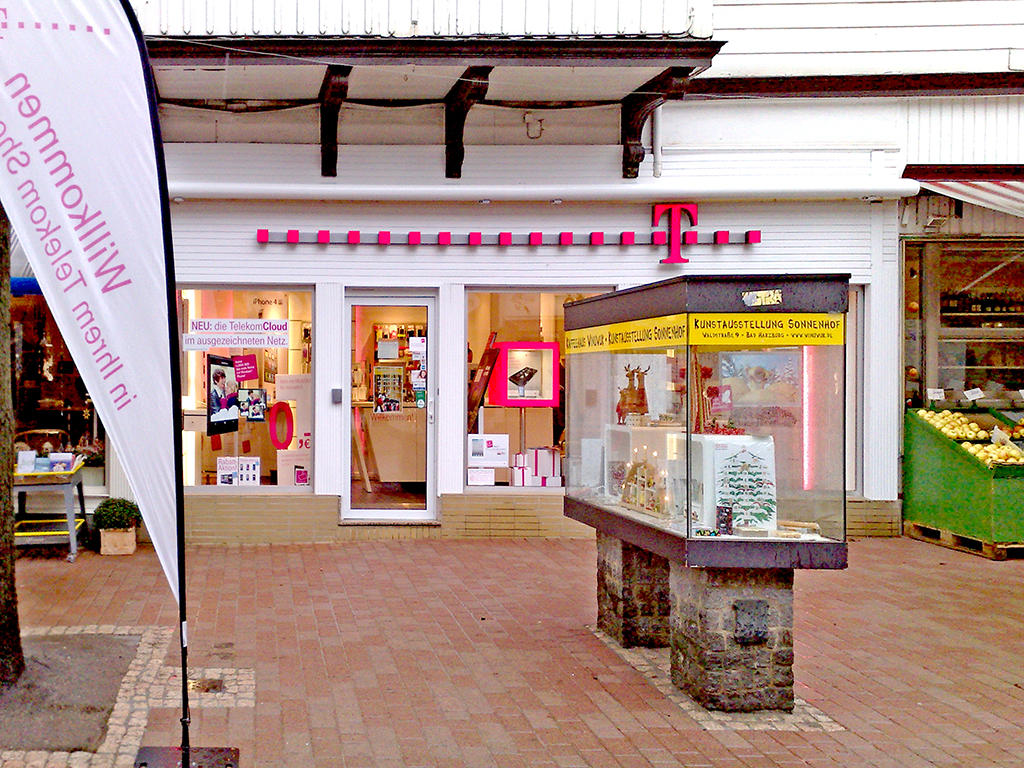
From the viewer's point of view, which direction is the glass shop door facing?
toward the camera

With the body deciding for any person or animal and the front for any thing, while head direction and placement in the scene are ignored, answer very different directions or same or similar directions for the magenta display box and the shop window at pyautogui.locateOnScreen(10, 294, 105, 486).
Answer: same or similar directions

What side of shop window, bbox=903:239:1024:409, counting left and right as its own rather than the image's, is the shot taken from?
front

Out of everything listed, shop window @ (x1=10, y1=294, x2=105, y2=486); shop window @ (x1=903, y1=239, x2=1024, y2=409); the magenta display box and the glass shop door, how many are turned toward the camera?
4

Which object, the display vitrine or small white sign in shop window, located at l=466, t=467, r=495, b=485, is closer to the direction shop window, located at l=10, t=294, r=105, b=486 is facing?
the display vitrine

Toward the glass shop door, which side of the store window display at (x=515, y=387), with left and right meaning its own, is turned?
right

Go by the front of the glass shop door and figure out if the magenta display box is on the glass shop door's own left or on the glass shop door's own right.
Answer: on the glass shop door's own left

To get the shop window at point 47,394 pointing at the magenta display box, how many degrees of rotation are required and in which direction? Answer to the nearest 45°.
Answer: approximately 90° to its left

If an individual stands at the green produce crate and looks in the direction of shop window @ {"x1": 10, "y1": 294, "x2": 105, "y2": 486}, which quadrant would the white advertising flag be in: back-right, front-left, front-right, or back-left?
front-left

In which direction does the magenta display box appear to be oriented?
toward the camera

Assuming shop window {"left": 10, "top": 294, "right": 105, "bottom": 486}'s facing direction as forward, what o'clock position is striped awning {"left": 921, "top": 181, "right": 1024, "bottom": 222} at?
The striped awning is roughly at 10 o'clock from the shop window.

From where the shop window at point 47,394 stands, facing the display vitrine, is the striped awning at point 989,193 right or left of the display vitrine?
left

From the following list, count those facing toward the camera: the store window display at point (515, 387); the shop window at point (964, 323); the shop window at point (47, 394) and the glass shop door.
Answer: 4
